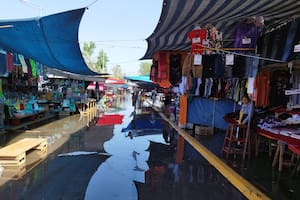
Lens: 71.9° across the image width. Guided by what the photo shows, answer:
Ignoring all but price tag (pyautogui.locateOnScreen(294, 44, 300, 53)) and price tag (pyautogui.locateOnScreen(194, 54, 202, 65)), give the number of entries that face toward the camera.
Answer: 2

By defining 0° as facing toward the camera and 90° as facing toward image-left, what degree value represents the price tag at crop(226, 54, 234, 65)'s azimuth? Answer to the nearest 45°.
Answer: approximately 0°

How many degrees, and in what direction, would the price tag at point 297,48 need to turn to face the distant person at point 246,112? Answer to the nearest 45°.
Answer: approximately 135° to its right

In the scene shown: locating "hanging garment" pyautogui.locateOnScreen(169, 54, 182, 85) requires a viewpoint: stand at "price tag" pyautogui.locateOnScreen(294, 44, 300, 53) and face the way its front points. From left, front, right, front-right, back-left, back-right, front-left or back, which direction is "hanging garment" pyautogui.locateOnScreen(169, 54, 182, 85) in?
back-right
